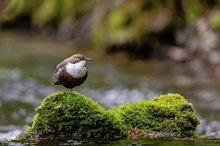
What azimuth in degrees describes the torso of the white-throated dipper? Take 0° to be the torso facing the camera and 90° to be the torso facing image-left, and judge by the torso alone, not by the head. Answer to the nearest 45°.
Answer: approximately 315°

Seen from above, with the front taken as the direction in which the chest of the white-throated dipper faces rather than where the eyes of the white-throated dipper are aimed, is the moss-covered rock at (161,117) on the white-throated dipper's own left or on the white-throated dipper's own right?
on the white-throated dipper's own left
